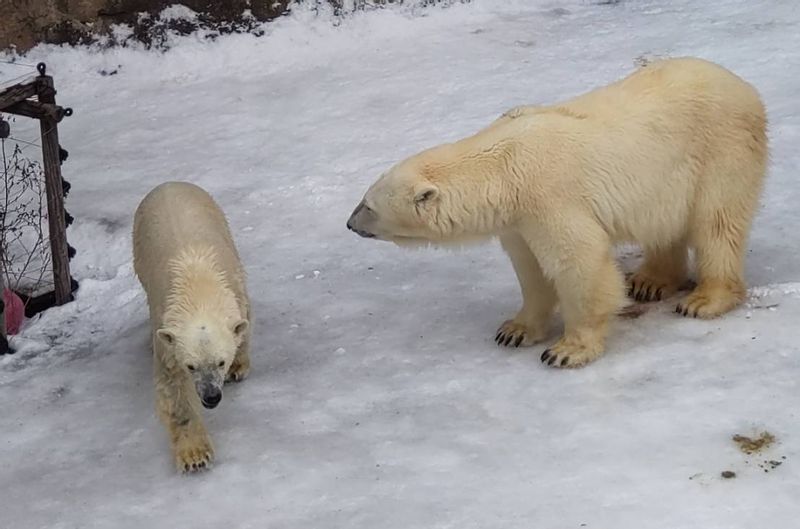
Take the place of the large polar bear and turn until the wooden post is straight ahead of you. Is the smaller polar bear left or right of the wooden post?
left

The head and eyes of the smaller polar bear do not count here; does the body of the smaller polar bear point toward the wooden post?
no

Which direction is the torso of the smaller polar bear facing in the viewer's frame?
toward the camera

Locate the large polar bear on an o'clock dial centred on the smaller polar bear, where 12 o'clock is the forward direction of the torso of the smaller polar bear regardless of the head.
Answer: The large polar bear is roughly at 9 o'clock from the smaller polar bear.

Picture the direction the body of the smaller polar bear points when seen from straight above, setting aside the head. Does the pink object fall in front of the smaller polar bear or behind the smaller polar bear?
behind
